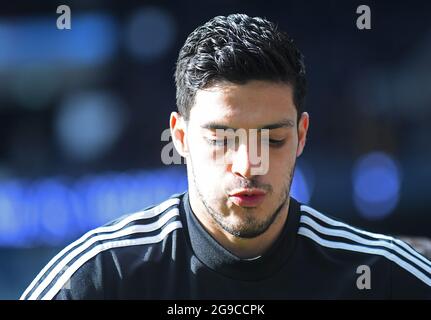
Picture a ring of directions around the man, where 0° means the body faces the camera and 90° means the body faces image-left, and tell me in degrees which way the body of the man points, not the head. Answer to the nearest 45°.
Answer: approximately 0°
